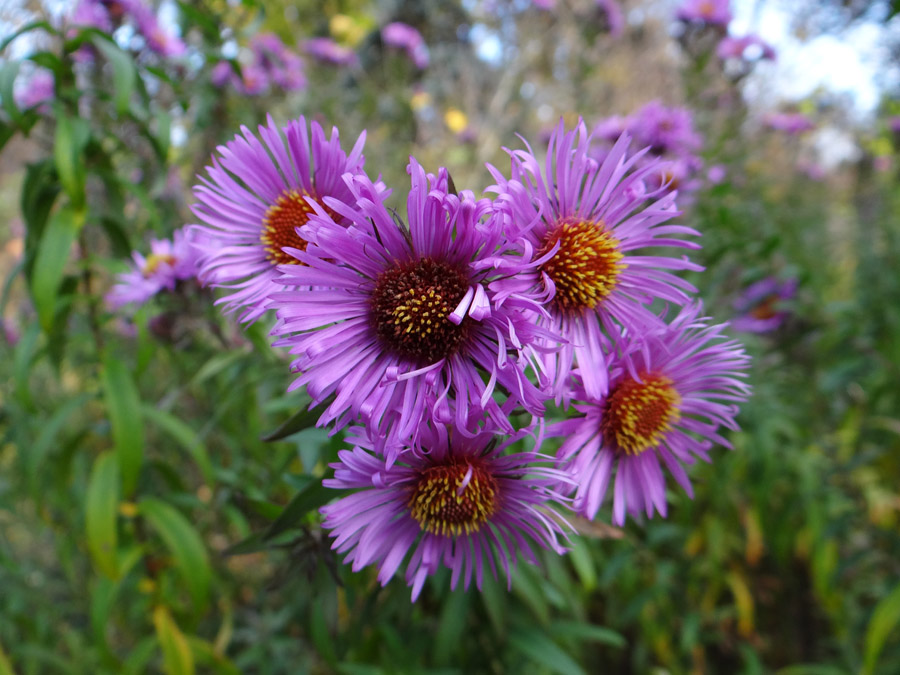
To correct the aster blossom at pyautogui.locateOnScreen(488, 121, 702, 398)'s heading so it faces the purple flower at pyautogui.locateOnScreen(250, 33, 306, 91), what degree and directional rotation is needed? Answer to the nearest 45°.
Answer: approximately 135° to its right

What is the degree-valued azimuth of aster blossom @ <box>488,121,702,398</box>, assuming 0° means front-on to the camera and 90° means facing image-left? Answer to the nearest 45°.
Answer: approximately 0°

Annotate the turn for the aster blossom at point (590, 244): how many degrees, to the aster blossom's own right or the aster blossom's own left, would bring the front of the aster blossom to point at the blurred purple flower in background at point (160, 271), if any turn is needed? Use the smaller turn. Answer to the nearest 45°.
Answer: approximately 90° to the aster blossom's own right

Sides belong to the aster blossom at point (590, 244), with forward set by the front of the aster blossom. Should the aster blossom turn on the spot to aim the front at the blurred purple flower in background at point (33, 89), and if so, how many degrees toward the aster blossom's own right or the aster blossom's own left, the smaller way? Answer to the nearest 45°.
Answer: approximately 90° to the aster blossom's own right

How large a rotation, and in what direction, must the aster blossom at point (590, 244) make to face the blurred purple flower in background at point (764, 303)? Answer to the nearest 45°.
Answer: approximately 135° to its left
